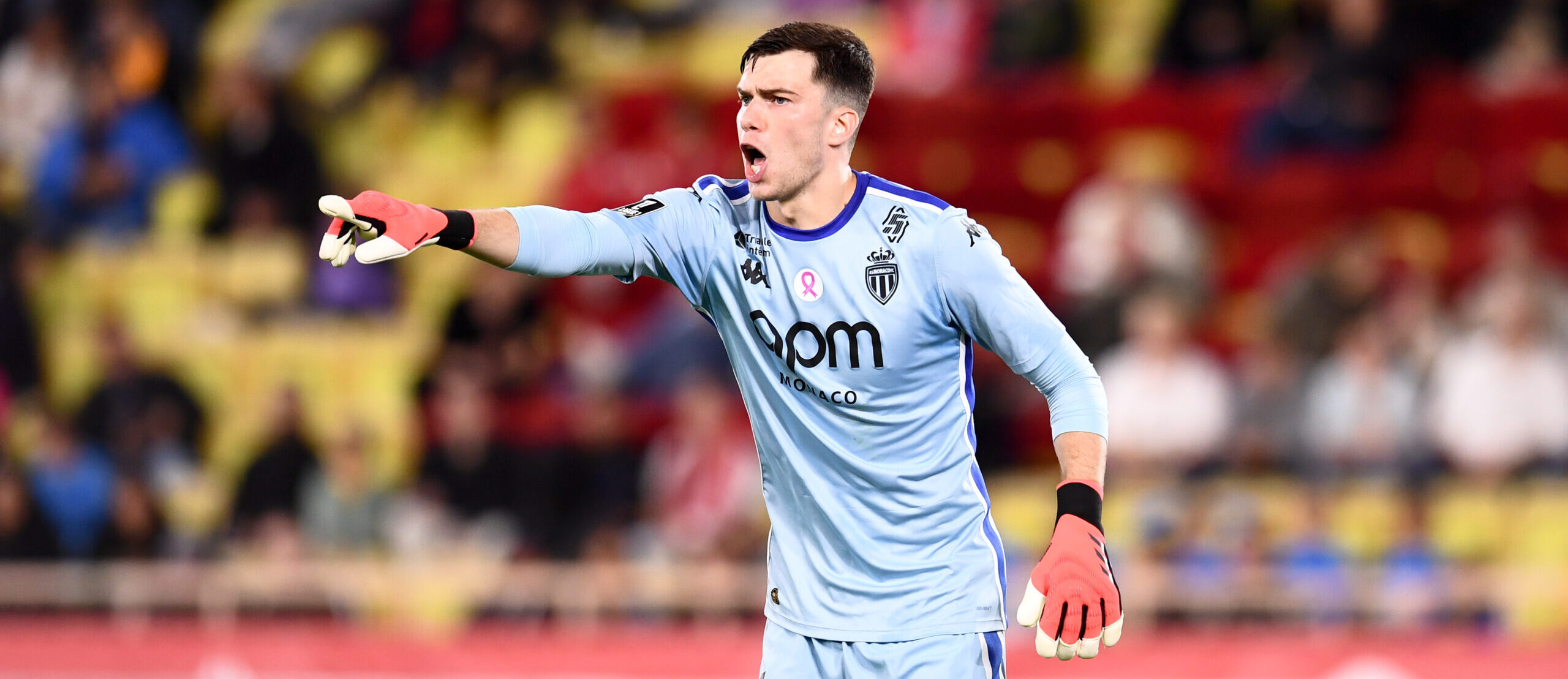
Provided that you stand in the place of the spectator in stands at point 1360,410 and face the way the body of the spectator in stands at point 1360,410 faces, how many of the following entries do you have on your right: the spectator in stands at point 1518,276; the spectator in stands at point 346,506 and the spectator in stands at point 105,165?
2

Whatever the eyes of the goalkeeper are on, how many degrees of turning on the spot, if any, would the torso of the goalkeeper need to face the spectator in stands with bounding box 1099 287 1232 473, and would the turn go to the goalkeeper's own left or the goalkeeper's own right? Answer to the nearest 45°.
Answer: approximately 180°

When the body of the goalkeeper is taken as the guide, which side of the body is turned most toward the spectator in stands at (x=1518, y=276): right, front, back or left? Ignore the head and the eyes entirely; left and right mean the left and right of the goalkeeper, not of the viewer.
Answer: back

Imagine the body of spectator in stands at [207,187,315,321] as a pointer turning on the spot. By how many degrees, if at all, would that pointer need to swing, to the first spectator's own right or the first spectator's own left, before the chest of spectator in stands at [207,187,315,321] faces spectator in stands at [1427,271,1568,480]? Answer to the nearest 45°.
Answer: approximately 45° to the first spectator's own left

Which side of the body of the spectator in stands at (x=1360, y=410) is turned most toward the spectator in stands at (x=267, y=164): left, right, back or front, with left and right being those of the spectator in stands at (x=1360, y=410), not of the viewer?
right

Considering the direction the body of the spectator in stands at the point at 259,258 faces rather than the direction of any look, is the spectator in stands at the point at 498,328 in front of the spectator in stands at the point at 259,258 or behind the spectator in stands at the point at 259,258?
in front

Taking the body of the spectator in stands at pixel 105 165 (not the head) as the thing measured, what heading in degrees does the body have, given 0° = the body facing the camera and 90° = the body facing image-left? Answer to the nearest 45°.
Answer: approximately 0°

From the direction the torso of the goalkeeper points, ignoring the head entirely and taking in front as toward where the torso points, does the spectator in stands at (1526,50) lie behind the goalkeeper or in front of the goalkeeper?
behind

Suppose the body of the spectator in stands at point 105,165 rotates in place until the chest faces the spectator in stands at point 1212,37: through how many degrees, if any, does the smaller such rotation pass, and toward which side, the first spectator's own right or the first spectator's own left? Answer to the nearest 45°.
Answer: approximately 45° to the first spectator's own left
